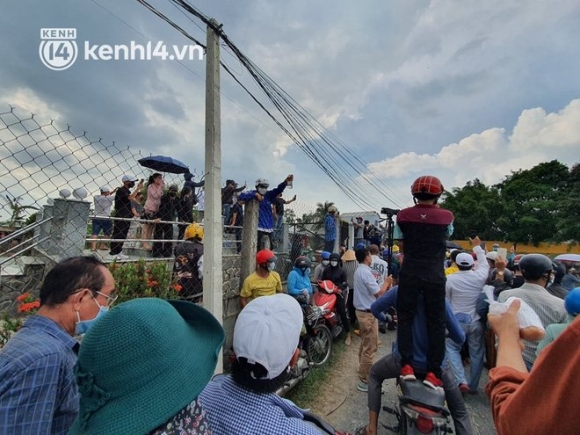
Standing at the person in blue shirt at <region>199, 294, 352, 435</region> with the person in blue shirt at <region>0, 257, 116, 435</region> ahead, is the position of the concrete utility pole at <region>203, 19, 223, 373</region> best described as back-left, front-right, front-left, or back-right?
front-right

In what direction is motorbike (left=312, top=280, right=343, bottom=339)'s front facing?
toward the camera

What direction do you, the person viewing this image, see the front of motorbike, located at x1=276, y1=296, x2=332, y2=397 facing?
facing away from the viewer and to the right of the viewer

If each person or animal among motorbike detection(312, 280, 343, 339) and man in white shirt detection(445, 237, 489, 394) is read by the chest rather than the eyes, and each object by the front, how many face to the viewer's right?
0

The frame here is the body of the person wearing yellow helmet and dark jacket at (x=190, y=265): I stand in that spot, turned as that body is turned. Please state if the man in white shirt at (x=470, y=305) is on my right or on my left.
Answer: on my right

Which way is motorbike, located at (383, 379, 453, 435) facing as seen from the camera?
away from the camera

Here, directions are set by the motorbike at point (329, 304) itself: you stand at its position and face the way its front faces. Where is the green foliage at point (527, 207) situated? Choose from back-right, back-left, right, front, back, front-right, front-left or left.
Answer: back-left

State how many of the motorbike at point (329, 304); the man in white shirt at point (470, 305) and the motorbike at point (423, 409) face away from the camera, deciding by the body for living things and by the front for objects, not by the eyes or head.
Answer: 2

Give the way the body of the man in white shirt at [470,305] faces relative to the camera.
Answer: away from the camera

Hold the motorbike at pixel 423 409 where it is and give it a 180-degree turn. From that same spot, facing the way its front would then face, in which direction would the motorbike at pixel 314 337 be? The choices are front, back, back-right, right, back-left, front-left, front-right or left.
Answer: back-right

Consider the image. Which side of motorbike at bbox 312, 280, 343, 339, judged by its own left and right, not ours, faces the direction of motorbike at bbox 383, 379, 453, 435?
front

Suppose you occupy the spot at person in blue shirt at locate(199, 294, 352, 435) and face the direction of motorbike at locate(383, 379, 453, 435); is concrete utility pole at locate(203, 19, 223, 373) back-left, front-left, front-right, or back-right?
front-left

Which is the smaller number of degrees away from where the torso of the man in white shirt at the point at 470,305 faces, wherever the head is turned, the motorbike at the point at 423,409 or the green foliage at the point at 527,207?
the green foliage

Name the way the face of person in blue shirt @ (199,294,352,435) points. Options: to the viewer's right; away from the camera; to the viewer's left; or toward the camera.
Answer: away from the camera
